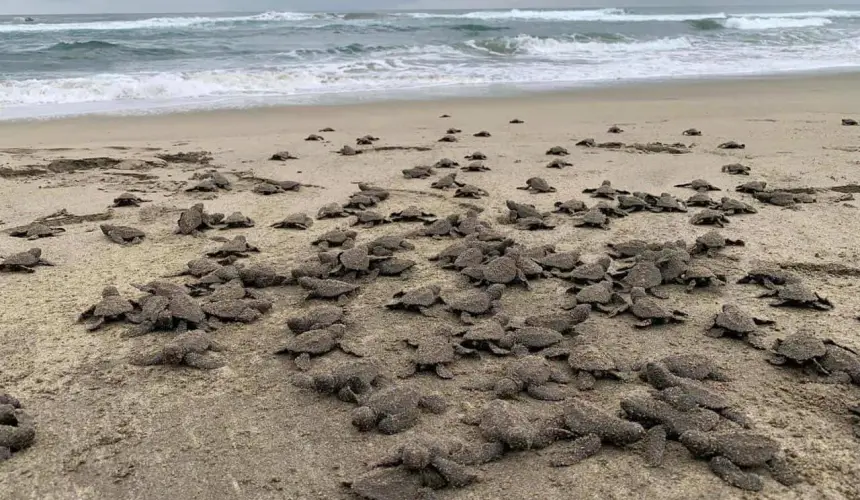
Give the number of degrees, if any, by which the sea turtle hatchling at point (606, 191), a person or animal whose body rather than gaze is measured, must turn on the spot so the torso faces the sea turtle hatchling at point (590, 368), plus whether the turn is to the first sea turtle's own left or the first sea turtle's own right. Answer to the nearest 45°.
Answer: approximately 180°

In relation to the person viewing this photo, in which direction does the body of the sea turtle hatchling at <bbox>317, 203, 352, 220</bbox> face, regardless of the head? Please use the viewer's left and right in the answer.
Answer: facing away from the viewer

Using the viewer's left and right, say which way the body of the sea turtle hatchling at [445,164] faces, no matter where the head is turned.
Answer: facing away from the viewer

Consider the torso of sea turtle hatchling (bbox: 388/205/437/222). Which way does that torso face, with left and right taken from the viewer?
facing away from the viewer

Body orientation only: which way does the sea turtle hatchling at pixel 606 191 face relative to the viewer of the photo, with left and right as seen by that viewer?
facing away from the viewer

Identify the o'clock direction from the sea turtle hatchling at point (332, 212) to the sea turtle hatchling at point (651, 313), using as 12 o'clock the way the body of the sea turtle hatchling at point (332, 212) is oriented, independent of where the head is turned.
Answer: the sea turtle hatchling at point (651, 313) is roughly at 5 o'clock from the sea turtle hatchling at point (332, 212).

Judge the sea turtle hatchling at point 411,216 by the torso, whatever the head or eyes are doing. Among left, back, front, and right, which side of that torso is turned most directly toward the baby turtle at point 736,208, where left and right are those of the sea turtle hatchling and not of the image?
right

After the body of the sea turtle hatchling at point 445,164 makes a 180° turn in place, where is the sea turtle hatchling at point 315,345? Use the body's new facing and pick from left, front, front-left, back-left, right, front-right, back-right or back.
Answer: front

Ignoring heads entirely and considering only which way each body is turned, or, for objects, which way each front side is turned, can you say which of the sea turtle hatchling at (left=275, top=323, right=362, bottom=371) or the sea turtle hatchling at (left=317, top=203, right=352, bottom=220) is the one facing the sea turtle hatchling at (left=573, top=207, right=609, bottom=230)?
the sea turtle hatchling at (left=275, top=323, right=362, bottom=371)

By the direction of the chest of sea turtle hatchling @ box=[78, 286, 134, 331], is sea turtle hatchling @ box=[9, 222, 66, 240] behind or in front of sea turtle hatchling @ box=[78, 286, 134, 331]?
in front
